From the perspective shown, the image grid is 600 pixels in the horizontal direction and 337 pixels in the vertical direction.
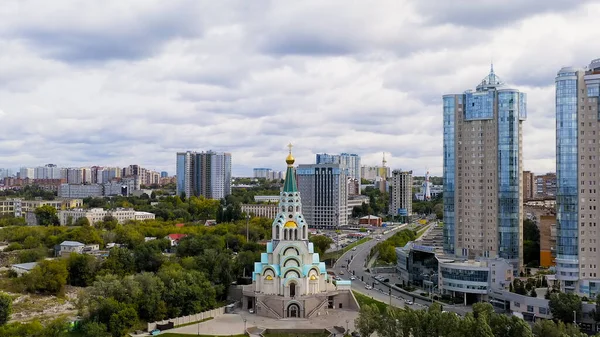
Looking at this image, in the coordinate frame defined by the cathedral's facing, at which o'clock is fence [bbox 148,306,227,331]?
The fence is roughly at 2 o'clock from the cathedral.

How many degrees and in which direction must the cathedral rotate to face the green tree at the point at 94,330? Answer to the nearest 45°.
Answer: approximately 45° to its right

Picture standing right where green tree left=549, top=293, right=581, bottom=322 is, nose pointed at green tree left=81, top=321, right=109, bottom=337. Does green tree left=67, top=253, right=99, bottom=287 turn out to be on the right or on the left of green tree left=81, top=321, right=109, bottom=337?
right

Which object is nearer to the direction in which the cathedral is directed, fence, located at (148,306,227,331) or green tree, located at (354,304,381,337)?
the green tree

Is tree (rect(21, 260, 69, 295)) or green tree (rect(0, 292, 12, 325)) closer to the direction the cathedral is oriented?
the green tree

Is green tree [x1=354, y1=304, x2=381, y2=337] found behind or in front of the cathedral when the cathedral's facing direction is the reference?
in front

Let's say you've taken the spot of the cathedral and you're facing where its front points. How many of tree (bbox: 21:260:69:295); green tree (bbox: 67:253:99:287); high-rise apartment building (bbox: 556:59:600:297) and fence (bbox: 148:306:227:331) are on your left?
1

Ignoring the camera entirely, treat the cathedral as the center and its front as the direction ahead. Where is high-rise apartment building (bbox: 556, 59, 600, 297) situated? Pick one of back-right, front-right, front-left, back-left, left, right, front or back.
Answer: left

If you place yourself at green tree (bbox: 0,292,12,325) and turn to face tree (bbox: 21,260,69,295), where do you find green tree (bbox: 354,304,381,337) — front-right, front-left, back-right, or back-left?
back-right

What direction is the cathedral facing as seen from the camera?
toward the camera

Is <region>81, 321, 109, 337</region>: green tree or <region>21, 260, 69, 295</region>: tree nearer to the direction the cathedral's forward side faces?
the green tree

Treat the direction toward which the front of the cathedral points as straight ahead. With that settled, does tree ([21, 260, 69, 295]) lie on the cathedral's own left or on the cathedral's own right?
on the cathedral's own right

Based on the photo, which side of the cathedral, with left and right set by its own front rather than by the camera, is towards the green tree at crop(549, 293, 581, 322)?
left
